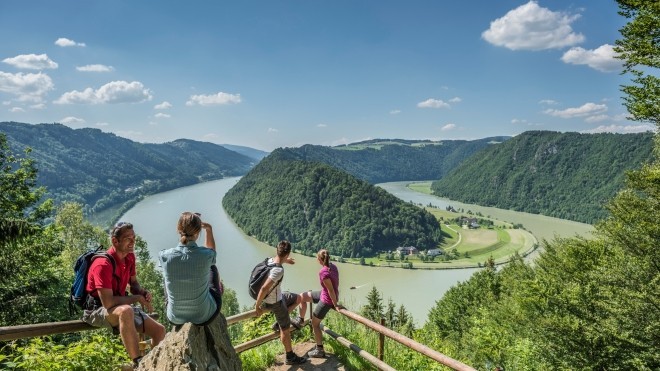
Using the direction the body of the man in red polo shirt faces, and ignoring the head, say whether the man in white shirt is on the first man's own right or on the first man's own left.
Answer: on the first man's own left

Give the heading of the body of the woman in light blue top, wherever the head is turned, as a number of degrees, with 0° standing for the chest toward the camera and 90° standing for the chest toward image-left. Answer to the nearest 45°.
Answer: approximately 180°

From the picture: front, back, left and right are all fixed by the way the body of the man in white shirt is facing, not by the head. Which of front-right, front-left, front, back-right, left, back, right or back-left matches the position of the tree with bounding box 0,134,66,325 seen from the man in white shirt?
back-left

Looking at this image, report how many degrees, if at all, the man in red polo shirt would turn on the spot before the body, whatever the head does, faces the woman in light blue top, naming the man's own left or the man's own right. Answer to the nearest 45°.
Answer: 0° — they already face them

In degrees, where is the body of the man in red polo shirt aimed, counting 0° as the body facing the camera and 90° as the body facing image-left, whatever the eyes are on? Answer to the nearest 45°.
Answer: approximately 315°

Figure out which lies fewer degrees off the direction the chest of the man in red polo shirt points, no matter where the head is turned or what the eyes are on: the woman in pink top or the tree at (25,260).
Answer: the woman in pink top
